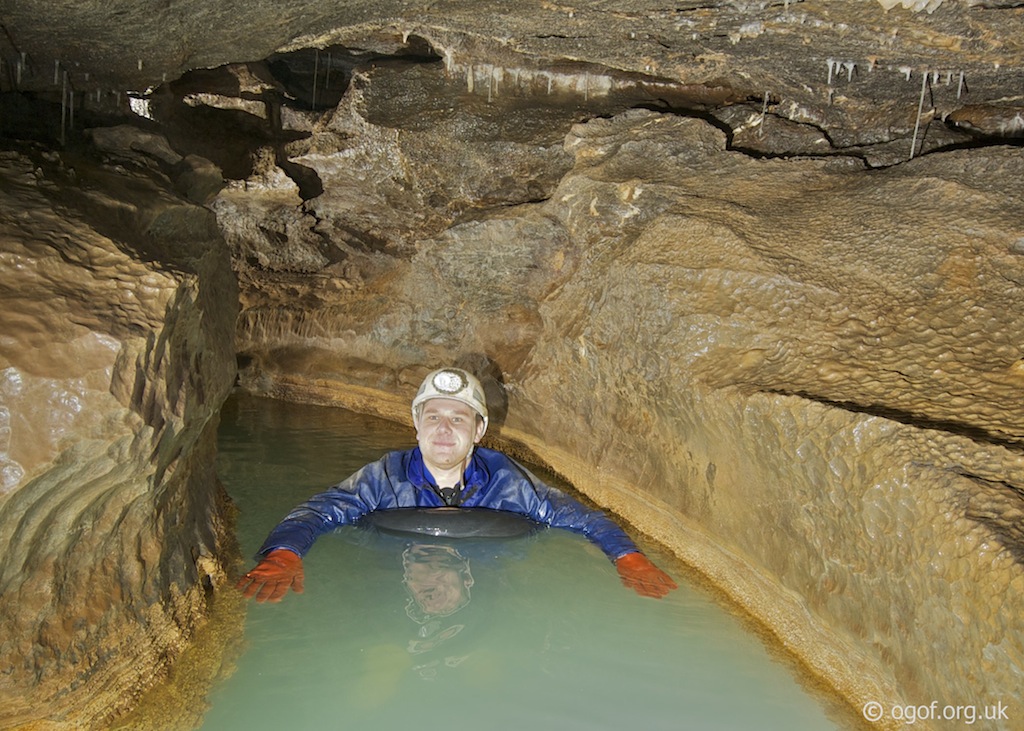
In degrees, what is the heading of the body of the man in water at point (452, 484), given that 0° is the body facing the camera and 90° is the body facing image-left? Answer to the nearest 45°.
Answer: approximately 0°
